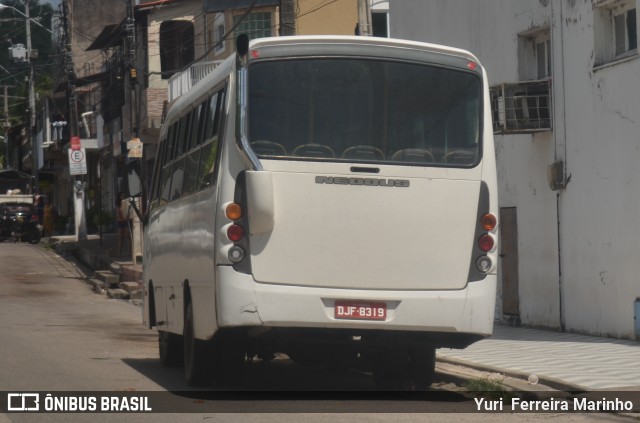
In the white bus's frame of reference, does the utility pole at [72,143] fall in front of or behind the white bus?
in front

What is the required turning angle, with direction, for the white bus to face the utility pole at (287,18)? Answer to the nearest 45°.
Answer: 0° — it already faces it

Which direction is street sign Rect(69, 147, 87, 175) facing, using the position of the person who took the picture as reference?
facing the viewer

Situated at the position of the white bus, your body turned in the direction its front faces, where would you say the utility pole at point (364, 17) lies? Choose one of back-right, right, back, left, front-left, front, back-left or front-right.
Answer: front

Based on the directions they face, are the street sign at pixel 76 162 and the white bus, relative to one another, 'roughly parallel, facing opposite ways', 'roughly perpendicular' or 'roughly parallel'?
roughly parallel, facing opposite ways

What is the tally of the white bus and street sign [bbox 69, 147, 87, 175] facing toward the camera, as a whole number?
1

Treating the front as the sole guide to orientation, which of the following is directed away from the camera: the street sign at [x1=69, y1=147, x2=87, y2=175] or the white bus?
the white bus

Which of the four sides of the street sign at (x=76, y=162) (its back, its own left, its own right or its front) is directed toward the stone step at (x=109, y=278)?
front

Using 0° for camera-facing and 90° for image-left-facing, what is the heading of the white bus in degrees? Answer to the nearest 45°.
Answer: approximately 180°

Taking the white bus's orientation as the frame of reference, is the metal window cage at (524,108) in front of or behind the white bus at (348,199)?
in front

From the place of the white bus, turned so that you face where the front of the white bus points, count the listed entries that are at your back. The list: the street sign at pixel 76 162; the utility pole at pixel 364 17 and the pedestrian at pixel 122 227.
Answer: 0
